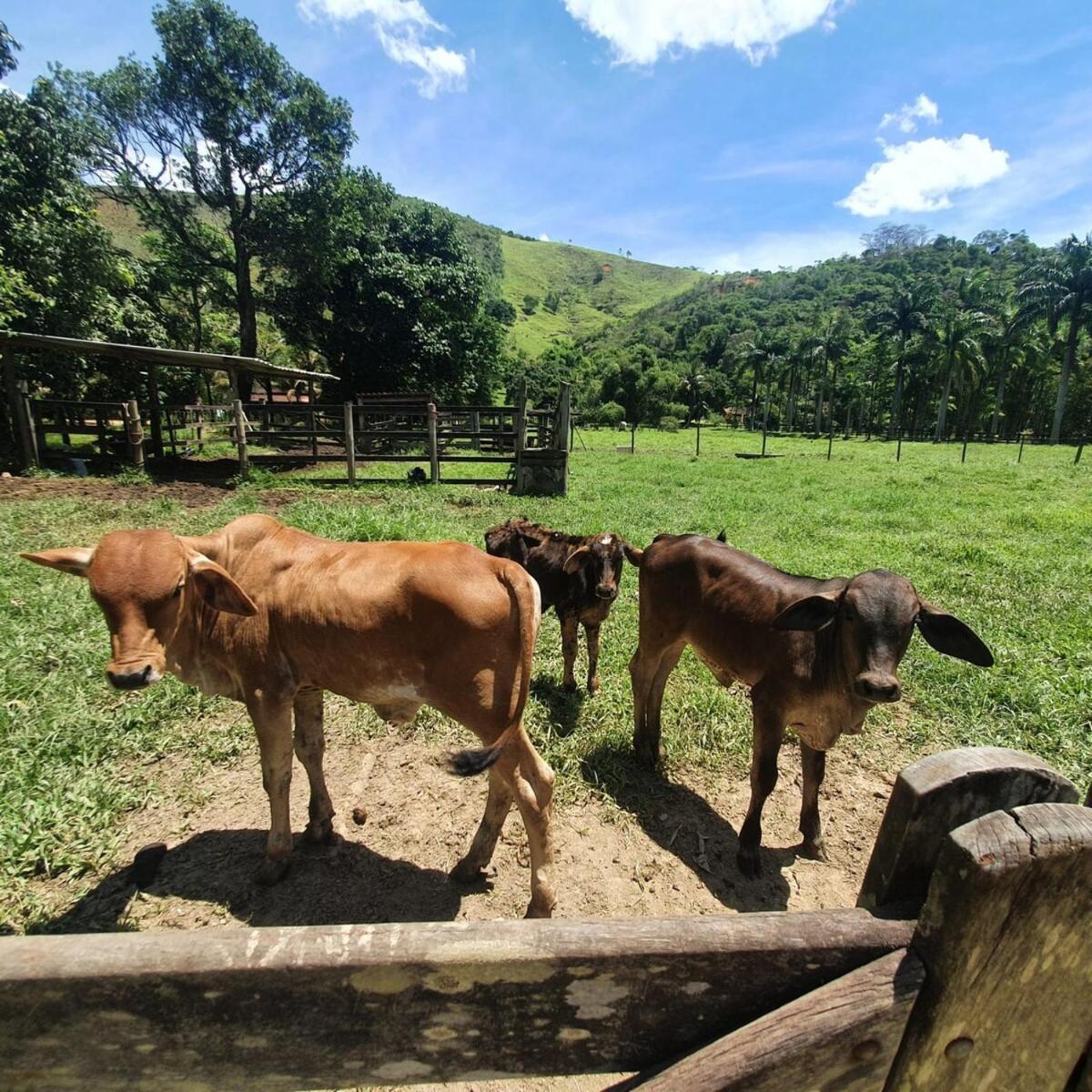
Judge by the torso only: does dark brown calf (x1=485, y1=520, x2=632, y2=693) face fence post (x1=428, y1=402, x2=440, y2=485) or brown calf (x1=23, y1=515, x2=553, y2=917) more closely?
the brown calf

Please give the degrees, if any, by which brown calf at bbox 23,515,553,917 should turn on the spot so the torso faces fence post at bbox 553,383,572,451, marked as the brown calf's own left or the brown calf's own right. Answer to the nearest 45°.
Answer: approximately 135° to the brown calf's own right

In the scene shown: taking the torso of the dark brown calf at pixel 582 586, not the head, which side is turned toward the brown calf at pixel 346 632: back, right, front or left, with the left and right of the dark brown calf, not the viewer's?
right

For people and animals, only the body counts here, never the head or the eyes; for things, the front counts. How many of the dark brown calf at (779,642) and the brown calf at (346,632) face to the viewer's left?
1

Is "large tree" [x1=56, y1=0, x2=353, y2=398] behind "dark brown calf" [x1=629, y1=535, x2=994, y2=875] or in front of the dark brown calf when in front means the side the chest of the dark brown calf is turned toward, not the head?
behind

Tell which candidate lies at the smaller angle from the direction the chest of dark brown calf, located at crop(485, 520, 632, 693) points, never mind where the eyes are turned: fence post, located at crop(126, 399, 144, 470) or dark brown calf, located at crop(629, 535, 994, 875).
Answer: the dark brown calf

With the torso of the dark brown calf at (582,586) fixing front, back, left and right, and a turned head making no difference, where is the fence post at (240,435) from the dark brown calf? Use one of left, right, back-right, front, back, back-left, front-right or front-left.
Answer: back

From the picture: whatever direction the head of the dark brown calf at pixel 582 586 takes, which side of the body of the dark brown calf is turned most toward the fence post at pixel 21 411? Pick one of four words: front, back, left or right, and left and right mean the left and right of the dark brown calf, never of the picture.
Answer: back

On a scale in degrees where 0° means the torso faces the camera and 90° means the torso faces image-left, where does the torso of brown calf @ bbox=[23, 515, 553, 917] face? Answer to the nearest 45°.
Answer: approximately 90°

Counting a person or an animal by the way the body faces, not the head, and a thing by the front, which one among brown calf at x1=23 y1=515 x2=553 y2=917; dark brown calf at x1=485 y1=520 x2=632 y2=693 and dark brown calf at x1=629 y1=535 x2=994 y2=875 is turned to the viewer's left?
the brown calf

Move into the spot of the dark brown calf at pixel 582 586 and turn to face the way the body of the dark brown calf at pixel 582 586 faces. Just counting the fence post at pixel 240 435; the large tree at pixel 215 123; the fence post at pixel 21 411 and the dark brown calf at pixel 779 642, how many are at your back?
3

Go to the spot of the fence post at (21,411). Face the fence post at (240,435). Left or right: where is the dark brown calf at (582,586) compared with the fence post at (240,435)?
right

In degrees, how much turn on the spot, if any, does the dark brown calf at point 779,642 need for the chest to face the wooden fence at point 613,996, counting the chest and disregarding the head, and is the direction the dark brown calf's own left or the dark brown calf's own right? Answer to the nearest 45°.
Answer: approximately 45° to the dark brown calf's own right

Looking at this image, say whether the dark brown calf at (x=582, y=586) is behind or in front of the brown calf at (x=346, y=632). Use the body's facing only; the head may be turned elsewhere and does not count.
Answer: behind

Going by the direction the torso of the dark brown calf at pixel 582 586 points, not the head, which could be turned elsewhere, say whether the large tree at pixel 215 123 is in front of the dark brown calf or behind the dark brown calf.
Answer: behind

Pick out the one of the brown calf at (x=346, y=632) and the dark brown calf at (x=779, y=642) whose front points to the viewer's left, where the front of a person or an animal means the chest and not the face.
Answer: the brown calf

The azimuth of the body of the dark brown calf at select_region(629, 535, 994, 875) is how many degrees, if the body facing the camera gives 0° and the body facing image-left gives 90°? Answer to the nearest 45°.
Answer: approximately 315°
